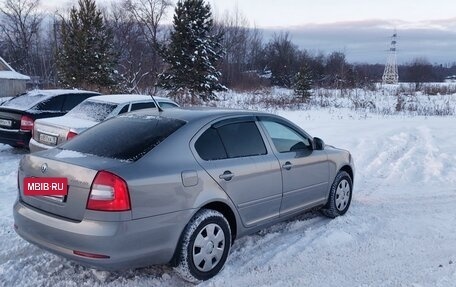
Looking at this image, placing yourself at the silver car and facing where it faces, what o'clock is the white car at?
The white car is roughly at 10 o'clock from the silver car.

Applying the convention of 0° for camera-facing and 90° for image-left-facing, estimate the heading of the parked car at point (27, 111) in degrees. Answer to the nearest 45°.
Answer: approximately 225°

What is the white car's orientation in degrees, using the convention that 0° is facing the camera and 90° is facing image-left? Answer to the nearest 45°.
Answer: approximately 225°

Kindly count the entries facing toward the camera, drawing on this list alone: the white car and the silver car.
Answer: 0

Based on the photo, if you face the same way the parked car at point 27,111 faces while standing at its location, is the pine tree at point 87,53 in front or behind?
in front

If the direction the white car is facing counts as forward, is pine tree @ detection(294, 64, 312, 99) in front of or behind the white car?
in front

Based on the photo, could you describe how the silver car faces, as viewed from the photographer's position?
facing away from the viewer and to the right of the viewer

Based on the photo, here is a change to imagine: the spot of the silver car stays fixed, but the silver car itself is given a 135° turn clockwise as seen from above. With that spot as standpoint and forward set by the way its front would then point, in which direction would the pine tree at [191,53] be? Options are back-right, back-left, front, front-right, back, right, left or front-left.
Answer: back

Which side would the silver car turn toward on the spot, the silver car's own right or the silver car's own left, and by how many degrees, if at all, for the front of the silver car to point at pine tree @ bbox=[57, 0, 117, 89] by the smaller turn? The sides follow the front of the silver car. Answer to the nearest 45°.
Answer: approximately 45° to the silver car's own left

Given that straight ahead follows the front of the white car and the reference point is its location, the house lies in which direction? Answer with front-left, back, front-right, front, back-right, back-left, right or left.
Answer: front-left

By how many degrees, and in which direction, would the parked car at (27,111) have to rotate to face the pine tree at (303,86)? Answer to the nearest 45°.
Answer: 0° — it already faces it

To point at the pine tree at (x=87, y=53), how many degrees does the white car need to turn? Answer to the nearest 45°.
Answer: approximately 45° to its left

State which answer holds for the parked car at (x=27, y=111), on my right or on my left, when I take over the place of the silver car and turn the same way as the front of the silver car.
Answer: on my left

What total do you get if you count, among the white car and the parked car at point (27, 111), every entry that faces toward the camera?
0

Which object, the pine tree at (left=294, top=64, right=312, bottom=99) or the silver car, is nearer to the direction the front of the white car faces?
the pine tree

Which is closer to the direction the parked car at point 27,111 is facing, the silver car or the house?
the house
